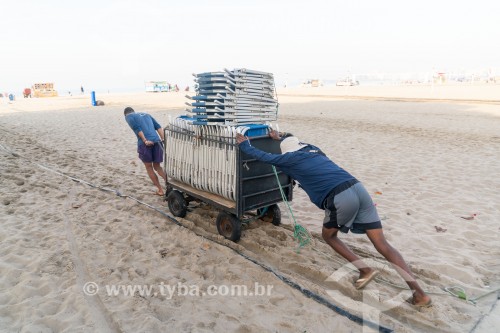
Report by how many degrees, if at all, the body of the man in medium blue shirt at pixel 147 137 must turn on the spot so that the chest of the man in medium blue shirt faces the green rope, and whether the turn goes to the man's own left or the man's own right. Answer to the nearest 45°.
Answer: approximately 180°

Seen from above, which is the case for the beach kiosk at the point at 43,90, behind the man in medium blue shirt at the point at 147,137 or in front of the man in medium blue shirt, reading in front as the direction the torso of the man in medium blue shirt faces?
in front

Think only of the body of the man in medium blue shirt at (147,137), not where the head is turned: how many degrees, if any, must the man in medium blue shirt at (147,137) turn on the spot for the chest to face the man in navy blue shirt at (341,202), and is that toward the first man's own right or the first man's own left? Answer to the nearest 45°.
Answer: approximately 180°

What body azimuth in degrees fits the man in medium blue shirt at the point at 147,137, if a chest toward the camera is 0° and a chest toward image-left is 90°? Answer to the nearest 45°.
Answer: approximately 135°

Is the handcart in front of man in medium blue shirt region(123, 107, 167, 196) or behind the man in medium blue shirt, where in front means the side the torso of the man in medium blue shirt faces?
behind
